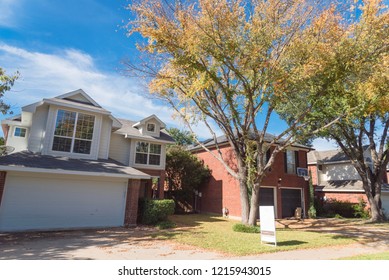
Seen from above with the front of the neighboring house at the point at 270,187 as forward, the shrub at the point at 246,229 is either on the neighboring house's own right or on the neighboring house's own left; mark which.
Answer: on the neighboring house's own right

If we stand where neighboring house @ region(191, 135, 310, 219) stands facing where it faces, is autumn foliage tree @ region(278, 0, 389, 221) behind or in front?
in front

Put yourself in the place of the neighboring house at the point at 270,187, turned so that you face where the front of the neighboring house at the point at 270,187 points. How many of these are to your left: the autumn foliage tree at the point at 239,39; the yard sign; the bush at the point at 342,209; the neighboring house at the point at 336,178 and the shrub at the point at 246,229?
2

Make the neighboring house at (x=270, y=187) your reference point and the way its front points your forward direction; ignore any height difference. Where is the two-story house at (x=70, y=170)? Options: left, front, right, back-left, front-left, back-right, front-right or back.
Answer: right

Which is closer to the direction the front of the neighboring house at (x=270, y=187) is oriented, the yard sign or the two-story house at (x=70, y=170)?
the yard sign

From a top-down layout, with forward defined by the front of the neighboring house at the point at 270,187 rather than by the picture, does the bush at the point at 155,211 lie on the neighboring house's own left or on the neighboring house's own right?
on the neighboring house's own right

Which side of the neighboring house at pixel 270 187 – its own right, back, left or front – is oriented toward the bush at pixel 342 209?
left

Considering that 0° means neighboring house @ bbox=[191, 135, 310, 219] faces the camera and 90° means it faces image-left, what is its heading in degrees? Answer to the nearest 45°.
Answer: approximately 315°

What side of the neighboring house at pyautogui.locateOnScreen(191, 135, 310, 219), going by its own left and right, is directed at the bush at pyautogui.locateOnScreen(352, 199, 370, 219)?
left

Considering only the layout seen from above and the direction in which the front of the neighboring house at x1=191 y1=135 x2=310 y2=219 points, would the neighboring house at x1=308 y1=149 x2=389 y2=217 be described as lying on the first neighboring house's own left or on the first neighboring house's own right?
on the first neighboring house's own left
